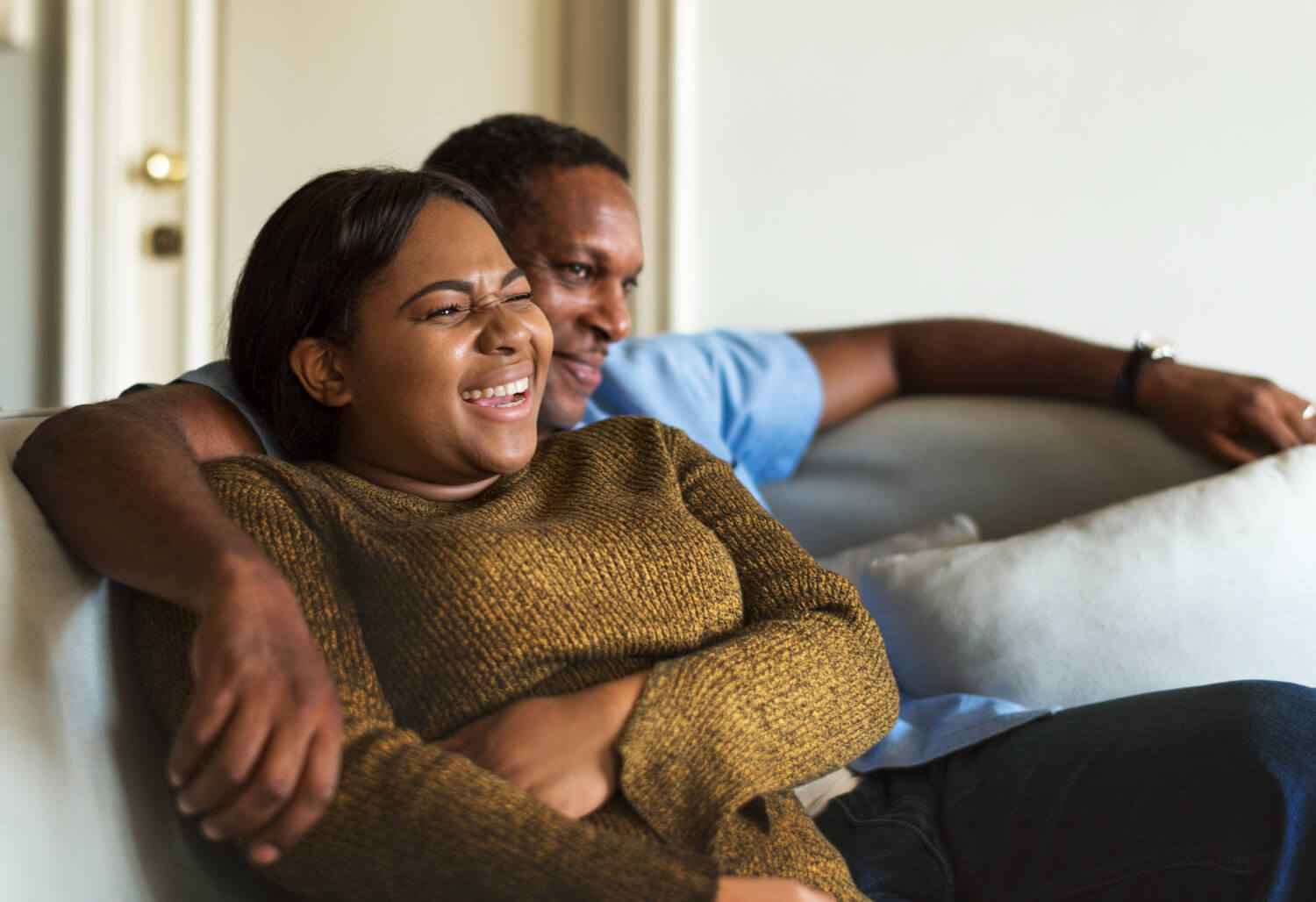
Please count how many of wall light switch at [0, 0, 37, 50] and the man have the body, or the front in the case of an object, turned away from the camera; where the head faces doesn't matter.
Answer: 0

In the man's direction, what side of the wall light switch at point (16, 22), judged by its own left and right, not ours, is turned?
front

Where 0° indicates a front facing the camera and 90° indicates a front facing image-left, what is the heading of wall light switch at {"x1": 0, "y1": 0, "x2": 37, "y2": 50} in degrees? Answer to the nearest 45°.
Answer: approximately 0°

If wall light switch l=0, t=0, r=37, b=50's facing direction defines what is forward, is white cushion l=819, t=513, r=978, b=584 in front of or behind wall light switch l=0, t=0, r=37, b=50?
in front

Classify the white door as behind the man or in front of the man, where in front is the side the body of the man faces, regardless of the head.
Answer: behind

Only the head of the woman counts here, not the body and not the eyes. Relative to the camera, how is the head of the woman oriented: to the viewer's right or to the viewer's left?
to the viewer's right
